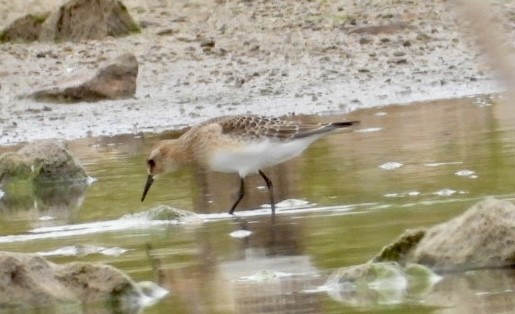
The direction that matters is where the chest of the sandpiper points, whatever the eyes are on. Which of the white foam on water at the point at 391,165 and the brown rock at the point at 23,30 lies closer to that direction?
the brown rock

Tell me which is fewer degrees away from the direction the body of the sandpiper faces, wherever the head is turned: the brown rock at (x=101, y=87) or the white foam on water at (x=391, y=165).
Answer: the brown rock

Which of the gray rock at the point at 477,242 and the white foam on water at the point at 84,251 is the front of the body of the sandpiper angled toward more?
the white foam on water

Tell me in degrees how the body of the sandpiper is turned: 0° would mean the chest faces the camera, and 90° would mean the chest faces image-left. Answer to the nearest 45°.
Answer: approximately 90°

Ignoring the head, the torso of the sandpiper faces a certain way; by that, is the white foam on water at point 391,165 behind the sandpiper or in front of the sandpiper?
behind

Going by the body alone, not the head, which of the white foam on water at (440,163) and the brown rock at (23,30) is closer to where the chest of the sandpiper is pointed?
the brown rock

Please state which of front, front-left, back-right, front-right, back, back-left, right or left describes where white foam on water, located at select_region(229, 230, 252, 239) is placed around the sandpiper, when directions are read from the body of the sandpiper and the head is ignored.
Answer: left

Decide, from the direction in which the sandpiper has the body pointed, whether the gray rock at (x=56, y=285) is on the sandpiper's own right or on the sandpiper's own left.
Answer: on the sandpiper's own left
